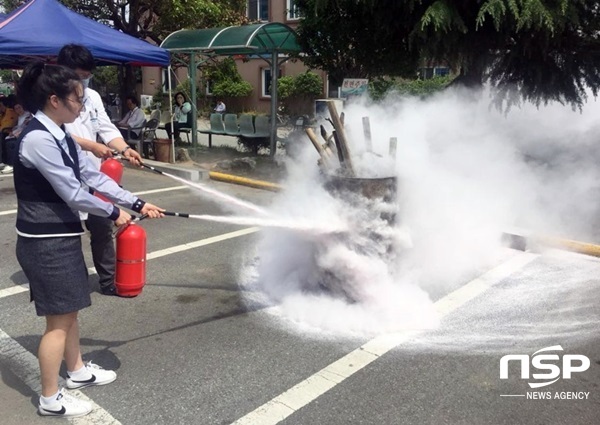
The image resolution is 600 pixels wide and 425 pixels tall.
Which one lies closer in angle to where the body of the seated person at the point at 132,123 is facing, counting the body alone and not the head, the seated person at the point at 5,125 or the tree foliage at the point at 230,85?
the seated person

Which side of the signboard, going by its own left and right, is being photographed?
front

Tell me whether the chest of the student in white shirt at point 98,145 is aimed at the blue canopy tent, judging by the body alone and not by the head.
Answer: no

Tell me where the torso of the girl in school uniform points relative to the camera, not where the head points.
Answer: to the viewer's right

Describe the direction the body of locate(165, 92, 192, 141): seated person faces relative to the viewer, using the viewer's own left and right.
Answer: facing the viewer and to the left of the viewer

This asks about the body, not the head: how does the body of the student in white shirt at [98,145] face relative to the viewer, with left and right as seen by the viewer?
facing the viewer and to the right of the viewer

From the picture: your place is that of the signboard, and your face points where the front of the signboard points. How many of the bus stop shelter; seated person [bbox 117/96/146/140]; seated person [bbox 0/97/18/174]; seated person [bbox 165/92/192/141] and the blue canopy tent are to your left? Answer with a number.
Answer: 0

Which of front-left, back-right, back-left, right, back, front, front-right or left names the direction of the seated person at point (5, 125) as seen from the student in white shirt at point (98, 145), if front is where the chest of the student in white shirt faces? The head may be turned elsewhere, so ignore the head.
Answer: back-left

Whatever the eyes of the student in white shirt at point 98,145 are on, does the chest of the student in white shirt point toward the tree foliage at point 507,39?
no

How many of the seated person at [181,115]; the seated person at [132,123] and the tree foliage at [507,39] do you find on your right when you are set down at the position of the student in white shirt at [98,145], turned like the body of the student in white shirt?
0

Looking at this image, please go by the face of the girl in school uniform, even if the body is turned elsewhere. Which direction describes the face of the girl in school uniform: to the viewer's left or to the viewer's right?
to the viewer's right

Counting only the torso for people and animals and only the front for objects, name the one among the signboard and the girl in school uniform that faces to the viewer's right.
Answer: the girl in school uniform

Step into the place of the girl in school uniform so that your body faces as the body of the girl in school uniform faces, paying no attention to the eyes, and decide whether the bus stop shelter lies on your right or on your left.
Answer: on your left
